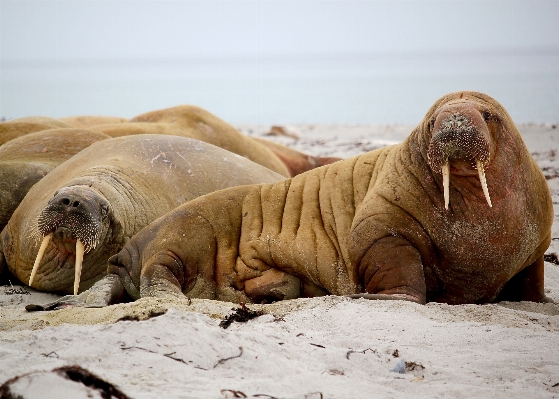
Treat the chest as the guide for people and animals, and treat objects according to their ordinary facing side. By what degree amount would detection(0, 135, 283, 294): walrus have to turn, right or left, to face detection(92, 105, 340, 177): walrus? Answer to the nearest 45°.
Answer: approximately 135° to its right

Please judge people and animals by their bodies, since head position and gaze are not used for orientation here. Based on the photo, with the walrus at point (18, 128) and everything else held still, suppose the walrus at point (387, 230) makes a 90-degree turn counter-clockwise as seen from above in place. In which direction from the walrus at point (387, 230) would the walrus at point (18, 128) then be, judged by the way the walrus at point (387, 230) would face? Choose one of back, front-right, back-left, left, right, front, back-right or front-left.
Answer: left

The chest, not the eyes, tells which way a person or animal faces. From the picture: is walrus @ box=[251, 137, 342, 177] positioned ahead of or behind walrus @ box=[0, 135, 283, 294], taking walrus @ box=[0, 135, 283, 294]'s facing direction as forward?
behind

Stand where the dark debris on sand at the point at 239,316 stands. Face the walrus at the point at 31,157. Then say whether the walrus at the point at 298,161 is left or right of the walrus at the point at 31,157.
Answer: right

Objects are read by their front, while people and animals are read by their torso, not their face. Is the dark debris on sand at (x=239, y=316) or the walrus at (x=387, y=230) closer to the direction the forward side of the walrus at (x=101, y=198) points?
the dark debris on sand

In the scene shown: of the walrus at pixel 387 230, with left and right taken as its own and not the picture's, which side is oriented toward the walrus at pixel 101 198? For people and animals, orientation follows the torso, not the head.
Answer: back

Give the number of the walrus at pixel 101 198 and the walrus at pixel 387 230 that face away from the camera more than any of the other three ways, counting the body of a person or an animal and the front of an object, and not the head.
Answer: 0

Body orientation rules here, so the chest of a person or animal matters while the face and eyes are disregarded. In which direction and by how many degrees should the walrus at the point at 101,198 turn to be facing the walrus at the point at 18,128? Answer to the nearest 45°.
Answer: approximately 135° to its right

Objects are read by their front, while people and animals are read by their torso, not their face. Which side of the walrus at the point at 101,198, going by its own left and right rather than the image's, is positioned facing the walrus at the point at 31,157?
right

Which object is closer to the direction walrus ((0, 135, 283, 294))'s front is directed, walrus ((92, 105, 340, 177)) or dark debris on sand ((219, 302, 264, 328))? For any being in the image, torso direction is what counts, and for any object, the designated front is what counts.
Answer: the dark debris on sand

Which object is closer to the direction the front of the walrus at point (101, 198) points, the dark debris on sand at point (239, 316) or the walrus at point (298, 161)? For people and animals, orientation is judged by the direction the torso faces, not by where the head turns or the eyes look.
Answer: the dark debris on sand

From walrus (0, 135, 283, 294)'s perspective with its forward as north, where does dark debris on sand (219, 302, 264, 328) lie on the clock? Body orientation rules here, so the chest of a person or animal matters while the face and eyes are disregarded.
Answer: The dark debris on sand is roughly at 10 o'clock from the walrus.

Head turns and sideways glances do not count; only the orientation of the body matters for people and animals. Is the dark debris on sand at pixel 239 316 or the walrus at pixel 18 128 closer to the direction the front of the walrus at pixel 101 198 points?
the dark debris on sand

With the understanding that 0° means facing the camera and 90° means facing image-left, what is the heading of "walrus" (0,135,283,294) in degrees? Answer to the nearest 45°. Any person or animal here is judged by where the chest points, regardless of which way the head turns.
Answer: approximately 45°
